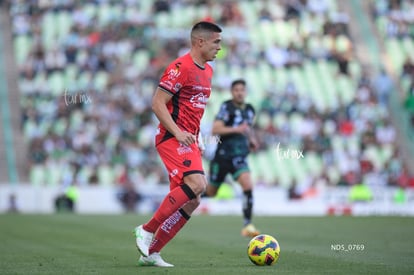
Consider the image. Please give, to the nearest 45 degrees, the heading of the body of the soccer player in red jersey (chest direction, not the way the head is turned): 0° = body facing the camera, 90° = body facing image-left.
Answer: approximately 315°

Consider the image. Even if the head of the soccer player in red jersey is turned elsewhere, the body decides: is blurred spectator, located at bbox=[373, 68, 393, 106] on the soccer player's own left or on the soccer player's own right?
on the soccer player's own left

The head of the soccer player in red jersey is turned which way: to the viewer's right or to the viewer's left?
to the viewer's right
